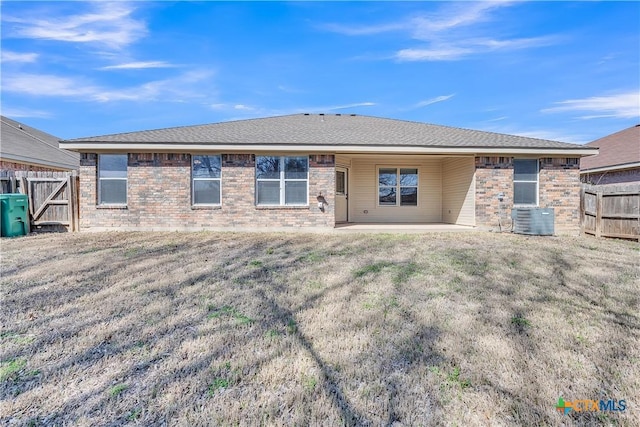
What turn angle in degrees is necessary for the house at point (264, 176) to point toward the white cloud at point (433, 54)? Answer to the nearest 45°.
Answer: approximately 45° to its right

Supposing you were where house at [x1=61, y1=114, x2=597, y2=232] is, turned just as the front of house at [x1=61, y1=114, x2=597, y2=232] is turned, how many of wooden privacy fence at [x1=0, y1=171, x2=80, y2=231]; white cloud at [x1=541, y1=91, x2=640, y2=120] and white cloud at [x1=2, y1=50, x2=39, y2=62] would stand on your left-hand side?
2

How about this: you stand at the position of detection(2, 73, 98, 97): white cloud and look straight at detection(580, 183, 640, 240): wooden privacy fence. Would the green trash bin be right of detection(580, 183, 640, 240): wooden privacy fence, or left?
right

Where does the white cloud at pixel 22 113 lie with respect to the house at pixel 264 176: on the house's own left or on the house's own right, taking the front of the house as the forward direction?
on the house's own left

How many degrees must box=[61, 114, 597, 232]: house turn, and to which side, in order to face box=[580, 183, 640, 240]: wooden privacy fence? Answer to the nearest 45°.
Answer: approximately 90° to its right

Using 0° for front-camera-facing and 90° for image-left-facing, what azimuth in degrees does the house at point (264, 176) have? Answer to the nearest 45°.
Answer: approximately 180°

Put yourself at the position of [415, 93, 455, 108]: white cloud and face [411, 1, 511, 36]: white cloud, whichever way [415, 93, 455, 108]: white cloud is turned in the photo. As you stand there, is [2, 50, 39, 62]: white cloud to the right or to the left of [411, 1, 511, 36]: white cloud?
right
